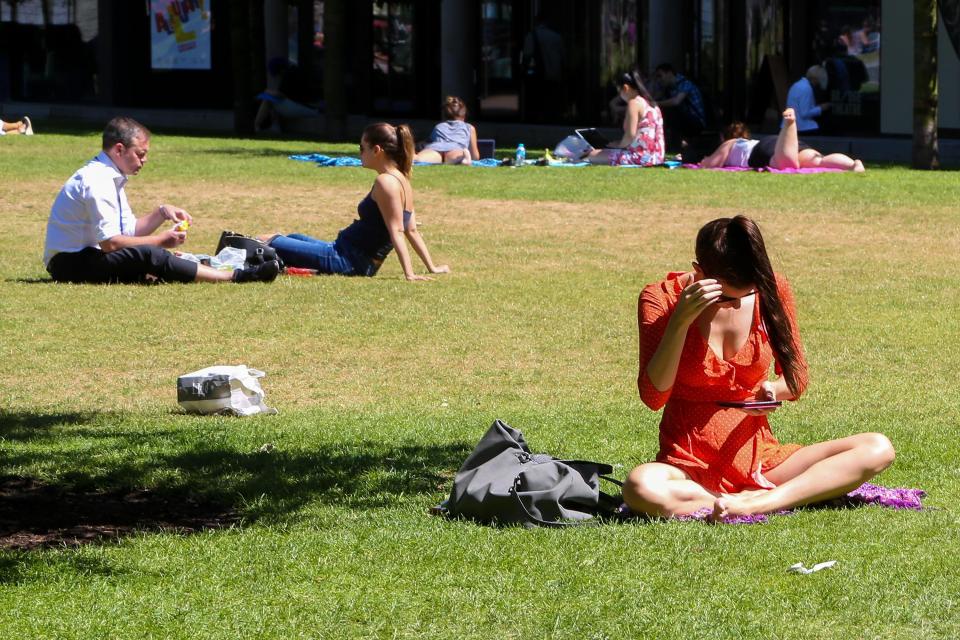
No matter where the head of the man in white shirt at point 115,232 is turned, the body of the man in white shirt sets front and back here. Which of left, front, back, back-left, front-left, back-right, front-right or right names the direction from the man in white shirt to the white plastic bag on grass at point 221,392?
right

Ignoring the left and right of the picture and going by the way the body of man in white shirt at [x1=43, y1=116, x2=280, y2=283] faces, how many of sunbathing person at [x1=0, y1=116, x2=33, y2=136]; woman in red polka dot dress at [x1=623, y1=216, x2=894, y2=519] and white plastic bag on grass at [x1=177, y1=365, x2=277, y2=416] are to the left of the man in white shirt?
1

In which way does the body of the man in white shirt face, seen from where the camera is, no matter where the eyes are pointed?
to the viewer's right

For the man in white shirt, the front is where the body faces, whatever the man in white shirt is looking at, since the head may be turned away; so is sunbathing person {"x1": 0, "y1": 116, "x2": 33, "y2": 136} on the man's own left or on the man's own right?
on the man's own left

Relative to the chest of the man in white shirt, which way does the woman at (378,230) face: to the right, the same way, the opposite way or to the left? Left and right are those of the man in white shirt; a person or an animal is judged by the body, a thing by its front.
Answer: the opposite way

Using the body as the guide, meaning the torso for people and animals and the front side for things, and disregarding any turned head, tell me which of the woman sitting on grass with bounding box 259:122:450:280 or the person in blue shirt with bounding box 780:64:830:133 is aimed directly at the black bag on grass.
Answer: the woman sitting on grass

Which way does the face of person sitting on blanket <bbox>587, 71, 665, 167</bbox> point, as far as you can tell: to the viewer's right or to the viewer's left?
to the viewer's left

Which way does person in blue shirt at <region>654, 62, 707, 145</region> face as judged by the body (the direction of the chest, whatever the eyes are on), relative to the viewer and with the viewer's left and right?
facing to the left of the viewer

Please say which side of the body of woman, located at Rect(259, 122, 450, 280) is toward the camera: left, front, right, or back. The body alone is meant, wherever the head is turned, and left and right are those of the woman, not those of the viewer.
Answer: left

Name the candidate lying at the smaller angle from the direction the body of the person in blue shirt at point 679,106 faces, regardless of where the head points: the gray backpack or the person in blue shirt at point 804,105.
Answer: the gray backpack

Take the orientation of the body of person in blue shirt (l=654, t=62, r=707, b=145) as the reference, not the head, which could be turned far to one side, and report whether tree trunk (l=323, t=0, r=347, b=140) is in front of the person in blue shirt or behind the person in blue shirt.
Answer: in front
